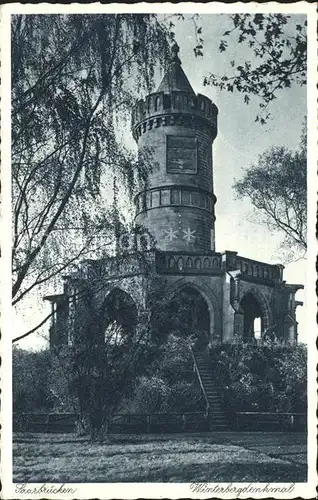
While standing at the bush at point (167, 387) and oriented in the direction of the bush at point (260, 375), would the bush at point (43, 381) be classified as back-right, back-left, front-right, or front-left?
back-left
